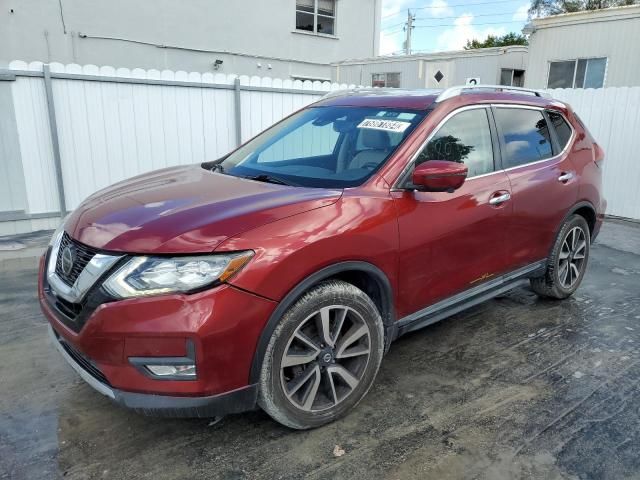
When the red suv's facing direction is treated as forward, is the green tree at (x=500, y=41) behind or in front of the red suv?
behind

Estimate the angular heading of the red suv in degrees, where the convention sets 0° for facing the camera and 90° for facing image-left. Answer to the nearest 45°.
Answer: approximately 45°

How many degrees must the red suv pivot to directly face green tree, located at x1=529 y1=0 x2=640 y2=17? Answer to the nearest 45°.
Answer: approximately 180°
